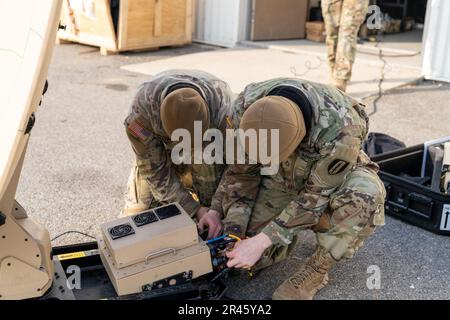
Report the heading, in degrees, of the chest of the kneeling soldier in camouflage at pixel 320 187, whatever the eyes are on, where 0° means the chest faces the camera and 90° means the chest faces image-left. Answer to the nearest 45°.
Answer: approximately 45°

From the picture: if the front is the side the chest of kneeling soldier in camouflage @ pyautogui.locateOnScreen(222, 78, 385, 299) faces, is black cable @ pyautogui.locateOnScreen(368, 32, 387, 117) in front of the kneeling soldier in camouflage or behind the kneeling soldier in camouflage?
behind

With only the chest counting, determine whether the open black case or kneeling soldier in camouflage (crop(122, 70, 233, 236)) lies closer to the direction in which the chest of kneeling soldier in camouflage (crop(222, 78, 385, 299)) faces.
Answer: the kneeling soldier in camouflage

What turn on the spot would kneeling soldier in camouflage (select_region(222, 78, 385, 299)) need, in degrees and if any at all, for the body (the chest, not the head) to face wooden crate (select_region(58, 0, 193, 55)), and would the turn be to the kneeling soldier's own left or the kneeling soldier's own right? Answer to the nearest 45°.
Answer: approximately 90° to the kneeling soldier's own right

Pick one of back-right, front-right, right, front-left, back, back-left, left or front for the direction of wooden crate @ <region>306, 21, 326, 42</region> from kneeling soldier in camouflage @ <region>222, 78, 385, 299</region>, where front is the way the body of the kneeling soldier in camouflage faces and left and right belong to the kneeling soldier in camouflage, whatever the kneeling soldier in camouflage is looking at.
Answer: back-right

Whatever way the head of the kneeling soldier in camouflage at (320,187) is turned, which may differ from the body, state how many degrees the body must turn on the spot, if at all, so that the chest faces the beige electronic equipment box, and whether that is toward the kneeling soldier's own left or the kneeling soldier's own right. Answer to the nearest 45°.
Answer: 0° — they already face it

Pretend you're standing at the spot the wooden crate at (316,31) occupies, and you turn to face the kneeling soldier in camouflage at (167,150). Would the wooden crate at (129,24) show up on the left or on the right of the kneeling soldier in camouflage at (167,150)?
right

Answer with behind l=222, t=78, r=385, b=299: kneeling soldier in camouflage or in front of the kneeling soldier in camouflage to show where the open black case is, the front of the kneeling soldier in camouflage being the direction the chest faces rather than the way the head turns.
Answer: behind
